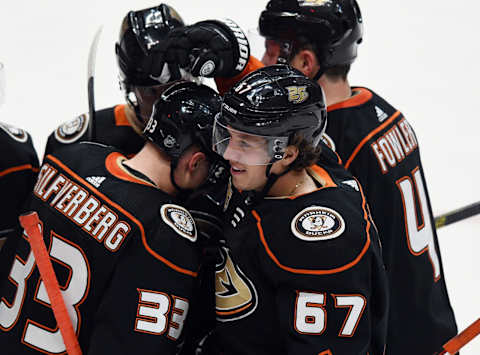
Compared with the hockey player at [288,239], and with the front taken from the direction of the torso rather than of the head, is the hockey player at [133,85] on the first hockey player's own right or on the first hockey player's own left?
on the first hockey player's own right

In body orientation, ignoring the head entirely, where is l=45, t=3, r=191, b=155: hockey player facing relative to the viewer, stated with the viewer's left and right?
facing the viewer and to the right of the viewer

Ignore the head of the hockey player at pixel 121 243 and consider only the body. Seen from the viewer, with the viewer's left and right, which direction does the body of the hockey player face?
facing away from the viewer and to the right of the viewer

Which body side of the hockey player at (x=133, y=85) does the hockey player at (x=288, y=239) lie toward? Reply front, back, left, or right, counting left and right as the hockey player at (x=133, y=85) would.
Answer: front

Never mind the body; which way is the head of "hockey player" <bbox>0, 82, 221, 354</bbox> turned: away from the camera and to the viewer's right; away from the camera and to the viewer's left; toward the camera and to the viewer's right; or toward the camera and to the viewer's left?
away from the camera and to the viewer's right

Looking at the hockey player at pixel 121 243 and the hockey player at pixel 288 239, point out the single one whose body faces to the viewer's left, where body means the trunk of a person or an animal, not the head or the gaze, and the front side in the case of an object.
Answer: the hockey player at pixel 288 239

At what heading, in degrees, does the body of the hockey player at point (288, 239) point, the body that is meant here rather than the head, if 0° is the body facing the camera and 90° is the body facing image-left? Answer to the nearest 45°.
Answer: approximately 90°
